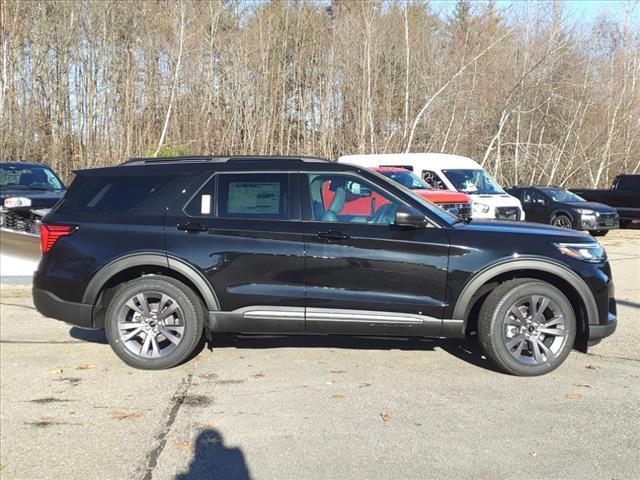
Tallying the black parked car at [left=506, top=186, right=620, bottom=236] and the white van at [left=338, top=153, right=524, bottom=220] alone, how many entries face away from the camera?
0

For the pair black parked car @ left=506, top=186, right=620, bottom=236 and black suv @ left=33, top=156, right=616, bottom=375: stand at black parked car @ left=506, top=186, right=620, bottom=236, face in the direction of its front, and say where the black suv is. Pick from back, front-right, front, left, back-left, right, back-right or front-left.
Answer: front-right

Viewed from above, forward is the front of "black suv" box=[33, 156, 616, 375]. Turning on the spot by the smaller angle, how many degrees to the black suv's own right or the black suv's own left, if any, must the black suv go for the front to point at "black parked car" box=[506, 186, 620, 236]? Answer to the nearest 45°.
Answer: approximately 45° to the black suv's own left

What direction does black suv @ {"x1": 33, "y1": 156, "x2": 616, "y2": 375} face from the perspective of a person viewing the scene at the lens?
facing to the right of the viewer

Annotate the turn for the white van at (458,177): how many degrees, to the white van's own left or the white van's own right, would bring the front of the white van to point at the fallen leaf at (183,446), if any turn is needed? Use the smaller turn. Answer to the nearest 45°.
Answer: approximately 45° to the white van's own right

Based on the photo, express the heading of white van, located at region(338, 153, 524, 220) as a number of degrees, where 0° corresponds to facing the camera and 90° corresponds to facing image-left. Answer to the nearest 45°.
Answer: approximately 315°

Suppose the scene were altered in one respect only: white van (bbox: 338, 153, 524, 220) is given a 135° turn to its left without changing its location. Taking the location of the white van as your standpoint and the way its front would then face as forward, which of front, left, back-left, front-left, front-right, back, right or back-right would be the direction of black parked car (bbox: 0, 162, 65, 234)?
back-left

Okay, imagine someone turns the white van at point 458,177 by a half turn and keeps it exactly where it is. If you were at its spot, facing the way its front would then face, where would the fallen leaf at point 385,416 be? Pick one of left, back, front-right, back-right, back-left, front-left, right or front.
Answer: back-left

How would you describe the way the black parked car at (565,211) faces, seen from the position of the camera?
facing the viewer and to the right of the viewer

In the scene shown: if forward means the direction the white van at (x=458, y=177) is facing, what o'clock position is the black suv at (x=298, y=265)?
The black suv is roughly at 2 o'clock from the white van.

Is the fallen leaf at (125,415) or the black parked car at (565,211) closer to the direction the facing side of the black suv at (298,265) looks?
the black parked car
